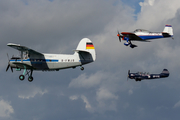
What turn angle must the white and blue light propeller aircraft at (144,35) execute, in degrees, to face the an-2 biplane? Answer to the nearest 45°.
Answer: approximately 45° to its left

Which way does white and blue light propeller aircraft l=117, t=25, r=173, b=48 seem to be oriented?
to the viewer's left
